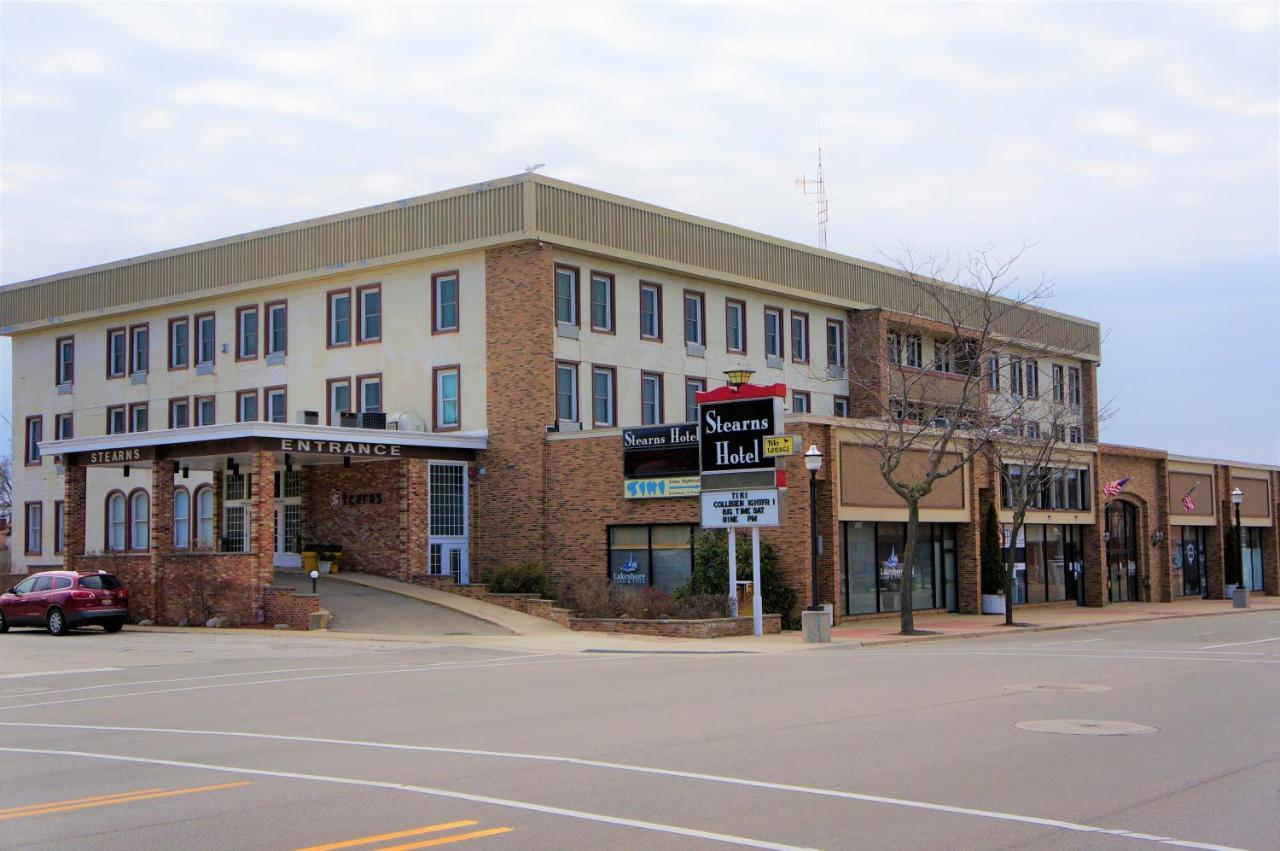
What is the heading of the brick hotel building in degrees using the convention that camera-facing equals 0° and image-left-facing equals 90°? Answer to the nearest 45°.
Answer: approximately 45°

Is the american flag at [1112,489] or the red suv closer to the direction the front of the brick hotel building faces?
the red suv

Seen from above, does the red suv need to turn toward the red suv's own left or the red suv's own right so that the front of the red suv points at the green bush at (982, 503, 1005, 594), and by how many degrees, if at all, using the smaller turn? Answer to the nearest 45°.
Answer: approximately 135° to the red suv's own right

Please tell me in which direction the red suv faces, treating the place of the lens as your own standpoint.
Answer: facing away from the viewer and to the left of the viewer

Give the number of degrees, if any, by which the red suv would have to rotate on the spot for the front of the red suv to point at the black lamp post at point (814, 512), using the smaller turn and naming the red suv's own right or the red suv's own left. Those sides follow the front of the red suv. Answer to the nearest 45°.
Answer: approximately 180°

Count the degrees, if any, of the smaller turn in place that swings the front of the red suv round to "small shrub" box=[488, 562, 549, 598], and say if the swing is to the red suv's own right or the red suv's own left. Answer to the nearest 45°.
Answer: approximately 135° to the red suv's own right

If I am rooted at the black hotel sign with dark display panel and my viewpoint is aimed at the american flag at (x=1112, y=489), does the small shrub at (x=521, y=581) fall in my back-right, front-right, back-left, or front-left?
back-left

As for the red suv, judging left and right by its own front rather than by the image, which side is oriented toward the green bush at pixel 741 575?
back

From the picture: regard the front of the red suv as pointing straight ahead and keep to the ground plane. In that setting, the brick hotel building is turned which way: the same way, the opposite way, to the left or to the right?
to the left

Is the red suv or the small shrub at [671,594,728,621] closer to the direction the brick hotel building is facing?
the red suv
